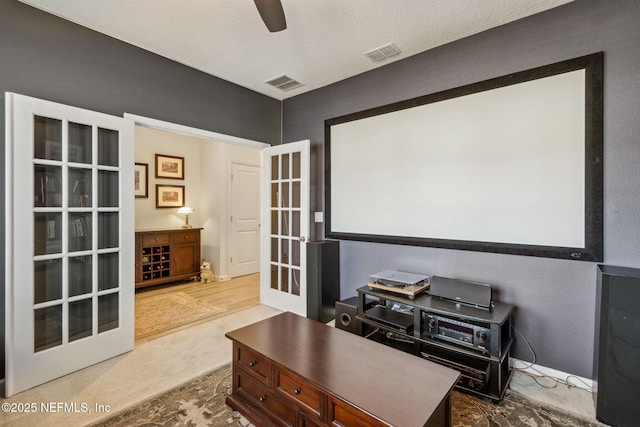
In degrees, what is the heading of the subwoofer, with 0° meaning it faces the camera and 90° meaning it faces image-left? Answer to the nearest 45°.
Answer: approximately 45°

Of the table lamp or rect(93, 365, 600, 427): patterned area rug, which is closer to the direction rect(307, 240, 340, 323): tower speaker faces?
the patterned area rug

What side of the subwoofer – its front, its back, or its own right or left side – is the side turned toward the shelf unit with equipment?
left

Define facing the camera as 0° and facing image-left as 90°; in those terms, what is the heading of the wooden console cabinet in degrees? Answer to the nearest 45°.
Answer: approximately 315°

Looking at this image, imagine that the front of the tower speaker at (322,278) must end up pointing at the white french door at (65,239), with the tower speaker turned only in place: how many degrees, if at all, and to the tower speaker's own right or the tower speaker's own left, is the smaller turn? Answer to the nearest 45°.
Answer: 0° — it already faces it

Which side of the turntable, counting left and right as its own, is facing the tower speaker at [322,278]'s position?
right

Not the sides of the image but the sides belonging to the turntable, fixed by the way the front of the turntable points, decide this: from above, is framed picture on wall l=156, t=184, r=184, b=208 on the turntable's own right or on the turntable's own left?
on the turntable's own right
